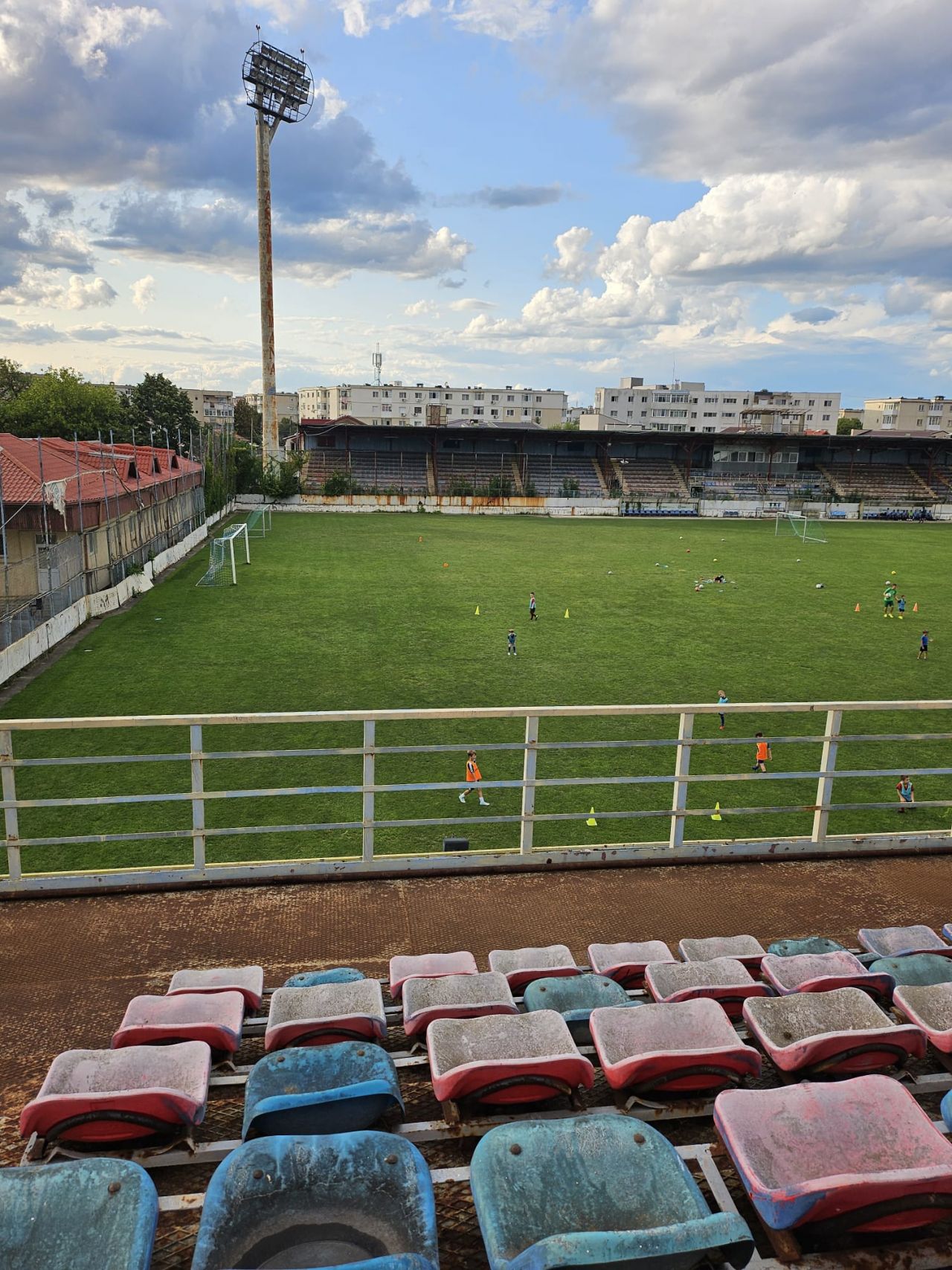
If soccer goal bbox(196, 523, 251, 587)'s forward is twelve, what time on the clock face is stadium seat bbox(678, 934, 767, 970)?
The stadium seat is roughly at 3 o'clock from the soccer goal.

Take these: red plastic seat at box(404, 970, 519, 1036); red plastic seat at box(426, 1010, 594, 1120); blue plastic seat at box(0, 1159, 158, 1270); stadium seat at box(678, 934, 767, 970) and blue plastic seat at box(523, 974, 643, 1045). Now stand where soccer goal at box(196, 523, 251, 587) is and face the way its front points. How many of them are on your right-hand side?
5

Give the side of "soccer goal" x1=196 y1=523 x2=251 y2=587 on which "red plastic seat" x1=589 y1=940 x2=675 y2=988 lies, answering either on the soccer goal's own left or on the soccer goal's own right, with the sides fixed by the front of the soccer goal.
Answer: on the soccer goal's own right

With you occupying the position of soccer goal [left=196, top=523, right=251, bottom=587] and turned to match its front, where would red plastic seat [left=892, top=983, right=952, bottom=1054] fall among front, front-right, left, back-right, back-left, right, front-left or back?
right

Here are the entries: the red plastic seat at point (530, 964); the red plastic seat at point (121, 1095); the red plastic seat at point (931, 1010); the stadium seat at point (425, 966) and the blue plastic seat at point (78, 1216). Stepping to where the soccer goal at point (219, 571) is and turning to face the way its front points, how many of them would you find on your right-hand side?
5

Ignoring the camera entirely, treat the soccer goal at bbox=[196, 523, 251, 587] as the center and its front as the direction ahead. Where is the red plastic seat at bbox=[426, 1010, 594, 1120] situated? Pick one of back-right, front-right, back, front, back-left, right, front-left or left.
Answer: right

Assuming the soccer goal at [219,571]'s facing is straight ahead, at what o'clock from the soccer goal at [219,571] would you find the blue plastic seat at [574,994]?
The blue plastic seat is roughly at 3 o'clock from the soccer goal.

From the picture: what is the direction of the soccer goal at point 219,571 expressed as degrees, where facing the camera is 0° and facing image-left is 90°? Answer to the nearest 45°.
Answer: approximately 270°

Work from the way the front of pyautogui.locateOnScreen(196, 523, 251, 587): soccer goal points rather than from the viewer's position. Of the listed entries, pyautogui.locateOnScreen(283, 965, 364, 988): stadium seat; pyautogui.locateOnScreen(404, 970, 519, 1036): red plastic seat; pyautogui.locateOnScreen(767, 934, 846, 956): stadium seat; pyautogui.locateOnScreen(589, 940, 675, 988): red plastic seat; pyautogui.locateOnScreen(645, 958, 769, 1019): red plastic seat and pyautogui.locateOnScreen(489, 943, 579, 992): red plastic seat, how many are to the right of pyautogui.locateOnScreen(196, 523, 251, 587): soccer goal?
6

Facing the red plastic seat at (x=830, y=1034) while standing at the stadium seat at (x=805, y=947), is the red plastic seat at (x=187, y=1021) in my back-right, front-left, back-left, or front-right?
front-right

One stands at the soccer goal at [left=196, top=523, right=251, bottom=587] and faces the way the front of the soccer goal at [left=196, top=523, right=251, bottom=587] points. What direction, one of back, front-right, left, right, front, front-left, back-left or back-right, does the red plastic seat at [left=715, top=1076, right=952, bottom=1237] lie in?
right

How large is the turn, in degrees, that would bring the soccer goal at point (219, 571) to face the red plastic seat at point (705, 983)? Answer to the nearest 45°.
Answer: approximately 90° to its right

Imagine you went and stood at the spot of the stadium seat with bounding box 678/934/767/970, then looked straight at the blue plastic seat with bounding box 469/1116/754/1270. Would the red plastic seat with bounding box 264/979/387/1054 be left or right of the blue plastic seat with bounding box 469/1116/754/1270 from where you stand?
right

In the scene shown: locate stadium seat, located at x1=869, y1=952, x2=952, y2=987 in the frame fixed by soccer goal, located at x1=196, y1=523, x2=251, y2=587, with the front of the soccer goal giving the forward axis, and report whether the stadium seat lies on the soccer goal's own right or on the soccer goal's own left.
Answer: on the soccer goal's own right

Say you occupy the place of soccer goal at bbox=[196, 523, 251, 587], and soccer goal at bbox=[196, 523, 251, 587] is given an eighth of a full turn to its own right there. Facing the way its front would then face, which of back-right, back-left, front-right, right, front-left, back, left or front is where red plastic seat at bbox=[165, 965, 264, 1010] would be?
front-right

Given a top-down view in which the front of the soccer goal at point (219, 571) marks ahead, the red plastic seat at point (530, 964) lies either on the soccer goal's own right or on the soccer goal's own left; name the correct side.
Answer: on the soccer goal's own right
